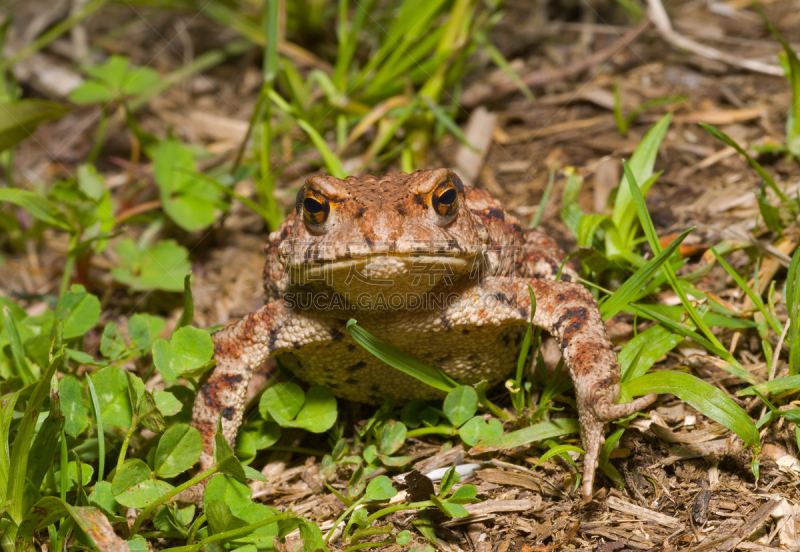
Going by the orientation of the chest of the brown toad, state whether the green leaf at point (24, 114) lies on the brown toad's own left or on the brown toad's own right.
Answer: on the brown toad's own right

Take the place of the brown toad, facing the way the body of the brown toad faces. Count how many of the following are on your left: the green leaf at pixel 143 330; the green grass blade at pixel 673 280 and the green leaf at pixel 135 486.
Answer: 1

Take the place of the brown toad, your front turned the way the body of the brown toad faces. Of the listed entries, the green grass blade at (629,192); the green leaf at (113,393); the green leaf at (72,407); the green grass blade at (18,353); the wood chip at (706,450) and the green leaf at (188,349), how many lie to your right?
4

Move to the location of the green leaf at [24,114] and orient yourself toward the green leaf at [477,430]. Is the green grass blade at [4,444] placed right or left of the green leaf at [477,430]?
right

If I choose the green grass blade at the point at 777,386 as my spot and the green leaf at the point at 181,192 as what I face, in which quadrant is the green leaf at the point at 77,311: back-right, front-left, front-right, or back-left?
front-left

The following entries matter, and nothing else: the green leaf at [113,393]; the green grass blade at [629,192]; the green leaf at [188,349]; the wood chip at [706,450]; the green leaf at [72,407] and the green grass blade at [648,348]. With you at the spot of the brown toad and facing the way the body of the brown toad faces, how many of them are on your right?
3

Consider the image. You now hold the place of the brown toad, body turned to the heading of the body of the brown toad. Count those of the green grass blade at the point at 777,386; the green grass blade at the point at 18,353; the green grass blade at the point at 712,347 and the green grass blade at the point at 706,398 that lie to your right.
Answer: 1

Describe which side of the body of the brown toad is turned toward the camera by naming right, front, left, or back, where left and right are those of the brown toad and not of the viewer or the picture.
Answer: front
